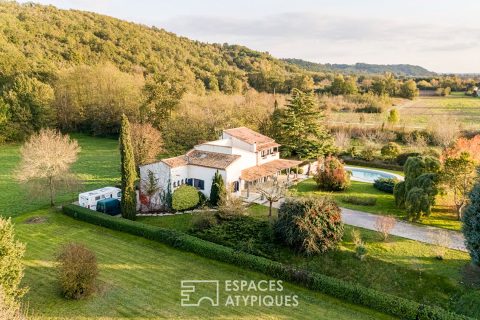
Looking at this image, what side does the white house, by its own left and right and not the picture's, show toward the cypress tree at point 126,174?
right

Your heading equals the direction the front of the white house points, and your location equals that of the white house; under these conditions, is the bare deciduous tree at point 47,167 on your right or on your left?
on your right

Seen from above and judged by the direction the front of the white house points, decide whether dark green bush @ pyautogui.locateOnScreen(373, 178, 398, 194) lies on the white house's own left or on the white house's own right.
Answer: on the white house's own left

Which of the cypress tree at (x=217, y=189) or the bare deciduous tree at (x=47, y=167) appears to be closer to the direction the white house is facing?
the cypress tree

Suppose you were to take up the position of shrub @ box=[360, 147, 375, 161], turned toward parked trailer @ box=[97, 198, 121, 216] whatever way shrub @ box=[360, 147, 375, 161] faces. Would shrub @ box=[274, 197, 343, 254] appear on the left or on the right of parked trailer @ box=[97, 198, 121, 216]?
left

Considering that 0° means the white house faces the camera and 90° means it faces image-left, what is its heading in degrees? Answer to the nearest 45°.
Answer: approximately 315°

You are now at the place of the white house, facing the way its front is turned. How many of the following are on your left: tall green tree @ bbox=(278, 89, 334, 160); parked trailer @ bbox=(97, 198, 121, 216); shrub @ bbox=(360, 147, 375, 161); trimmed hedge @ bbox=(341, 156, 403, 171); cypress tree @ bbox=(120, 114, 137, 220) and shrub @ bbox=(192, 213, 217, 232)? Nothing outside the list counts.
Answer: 3

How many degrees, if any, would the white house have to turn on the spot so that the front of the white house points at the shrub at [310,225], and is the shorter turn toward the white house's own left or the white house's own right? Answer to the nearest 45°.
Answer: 0° — it already faces it

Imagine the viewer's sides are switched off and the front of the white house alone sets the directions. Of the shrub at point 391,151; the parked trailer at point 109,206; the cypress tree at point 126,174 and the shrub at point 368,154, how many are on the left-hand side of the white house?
2

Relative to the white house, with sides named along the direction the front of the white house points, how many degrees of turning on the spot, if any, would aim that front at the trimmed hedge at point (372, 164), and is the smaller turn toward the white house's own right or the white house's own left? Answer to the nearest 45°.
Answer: approximately 90° to the white house's own left
